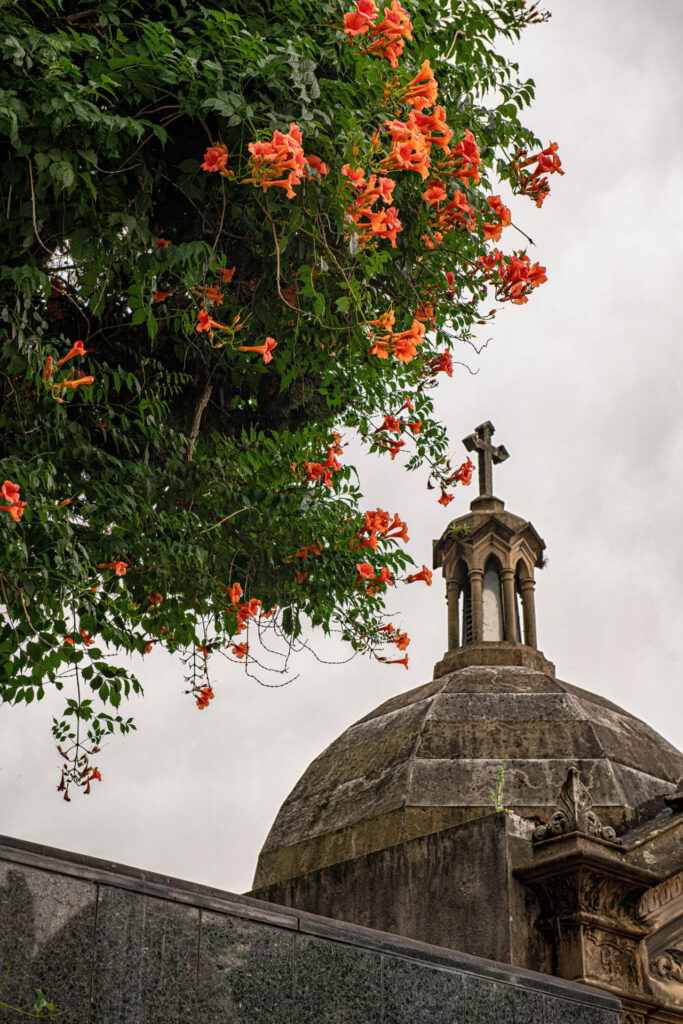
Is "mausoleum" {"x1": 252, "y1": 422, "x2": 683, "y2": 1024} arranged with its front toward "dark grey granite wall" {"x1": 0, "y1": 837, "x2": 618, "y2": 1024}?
no

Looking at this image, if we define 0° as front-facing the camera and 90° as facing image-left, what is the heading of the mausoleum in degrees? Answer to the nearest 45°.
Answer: approximately 315°

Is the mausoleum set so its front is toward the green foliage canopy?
no
